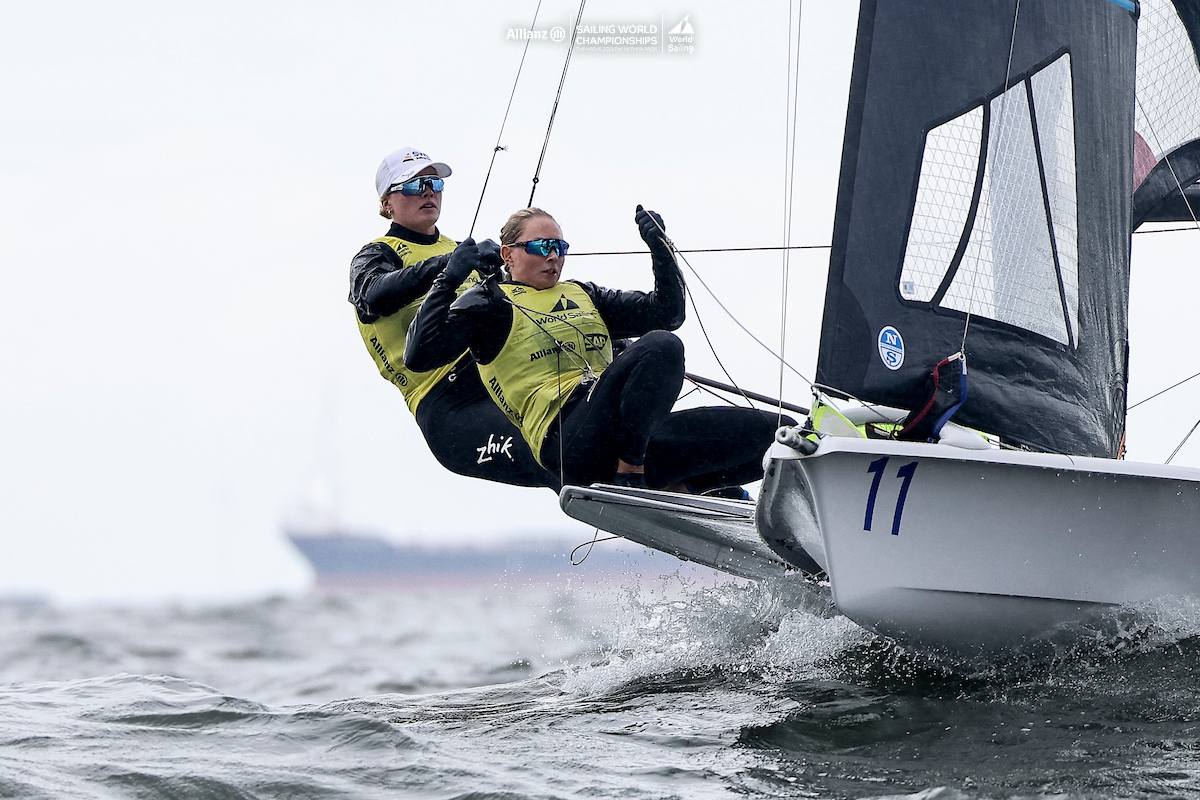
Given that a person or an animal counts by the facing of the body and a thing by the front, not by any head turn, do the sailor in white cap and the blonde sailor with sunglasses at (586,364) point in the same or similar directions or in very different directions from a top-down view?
same or similar directions

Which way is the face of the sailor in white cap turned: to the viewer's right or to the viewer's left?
to the viewer's right

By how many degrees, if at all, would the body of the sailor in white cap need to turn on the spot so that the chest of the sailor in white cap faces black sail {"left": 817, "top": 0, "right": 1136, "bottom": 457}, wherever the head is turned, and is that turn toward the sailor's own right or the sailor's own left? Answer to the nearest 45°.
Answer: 0° — they already face it

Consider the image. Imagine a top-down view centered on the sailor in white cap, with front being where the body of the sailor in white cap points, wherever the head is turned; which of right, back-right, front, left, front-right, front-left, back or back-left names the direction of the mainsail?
front-left

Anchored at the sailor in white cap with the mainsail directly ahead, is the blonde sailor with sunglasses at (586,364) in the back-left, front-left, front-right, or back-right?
front-right

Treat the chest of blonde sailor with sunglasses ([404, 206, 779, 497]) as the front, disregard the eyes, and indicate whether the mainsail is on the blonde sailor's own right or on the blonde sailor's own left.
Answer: on the blonde sailor's own left

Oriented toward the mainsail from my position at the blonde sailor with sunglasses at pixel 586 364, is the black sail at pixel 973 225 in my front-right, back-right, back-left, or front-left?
front-right

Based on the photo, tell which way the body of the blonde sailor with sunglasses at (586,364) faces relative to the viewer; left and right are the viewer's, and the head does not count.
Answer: facing the viewer and to the right of the viewer

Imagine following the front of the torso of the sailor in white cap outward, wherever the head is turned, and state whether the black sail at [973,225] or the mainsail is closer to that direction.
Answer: the black sail

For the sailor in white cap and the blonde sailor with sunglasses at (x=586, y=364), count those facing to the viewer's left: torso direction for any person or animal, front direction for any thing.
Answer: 0
